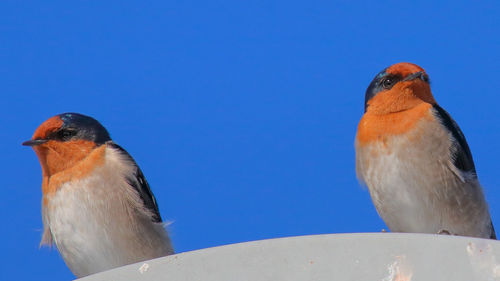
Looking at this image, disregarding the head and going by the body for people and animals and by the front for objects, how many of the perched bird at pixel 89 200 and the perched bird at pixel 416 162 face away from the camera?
0

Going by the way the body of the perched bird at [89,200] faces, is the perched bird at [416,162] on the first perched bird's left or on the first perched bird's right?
on the first perched bird's left

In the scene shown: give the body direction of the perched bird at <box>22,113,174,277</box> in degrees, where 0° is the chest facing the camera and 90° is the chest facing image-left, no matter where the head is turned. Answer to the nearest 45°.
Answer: approximately 45°

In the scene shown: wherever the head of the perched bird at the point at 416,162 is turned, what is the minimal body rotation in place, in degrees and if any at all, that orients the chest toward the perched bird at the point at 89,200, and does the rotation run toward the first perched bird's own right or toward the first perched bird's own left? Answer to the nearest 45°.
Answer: approximately 45° to the first perched bird's own right

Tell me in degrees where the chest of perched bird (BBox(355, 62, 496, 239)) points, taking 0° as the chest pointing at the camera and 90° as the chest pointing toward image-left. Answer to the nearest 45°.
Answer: approximately 45°
